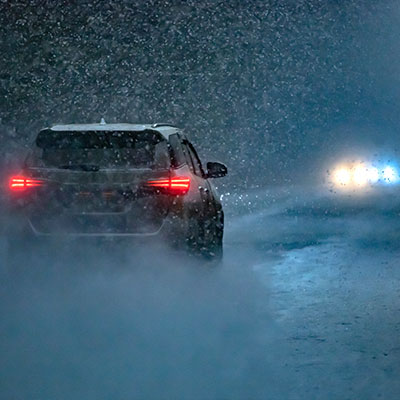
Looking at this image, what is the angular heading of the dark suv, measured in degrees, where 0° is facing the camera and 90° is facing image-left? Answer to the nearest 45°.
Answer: approximately 180°
